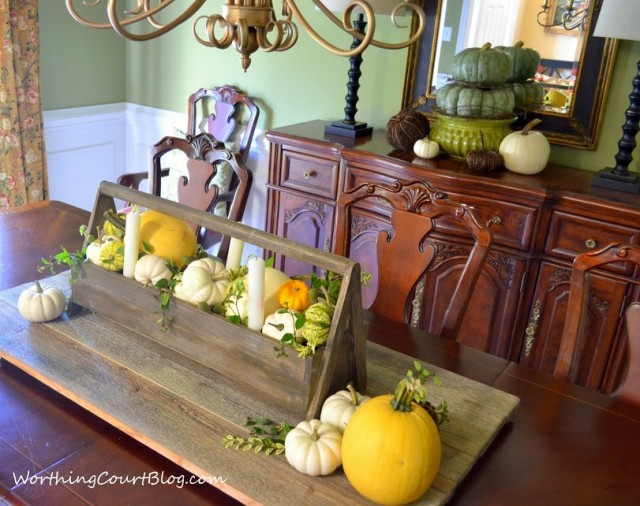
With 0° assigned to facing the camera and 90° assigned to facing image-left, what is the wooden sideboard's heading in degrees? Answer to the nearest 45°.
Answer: approximately 45°

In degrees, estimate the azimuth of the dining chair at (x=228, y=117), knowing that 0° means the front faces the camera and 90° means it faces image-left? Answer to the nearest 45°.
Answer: approximately 45°

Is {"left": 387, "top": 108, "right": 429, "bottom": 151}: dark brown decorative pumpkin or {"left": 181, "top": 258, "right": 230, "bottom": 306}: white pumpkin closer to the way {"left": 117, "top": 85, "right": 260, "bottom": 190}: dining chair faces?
the white pumpkin

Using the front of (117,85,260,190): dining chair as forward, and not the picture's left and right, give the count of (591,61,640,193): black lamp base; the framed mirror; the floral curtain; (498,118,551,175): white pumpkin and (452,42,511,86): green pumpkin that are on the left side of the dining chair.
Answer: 4

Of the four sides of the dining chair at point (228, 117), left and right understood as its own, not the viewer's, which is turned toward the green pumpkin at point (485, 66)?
left

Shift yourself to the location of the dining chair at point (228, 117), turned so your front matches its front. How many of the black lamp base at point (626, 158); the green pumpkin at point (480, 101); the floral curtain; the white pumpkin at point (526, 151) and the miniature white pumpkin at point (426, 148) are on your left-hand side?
4
